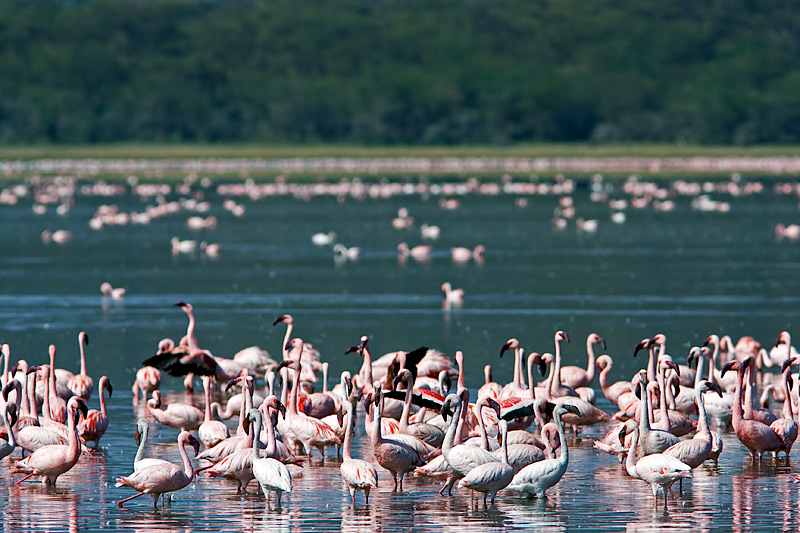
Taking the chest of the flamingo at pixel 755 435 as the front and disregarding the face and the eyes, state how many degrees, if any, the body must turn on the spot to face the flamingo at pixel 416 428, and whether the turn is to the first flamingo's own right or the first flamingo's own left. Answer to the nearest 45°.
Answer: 0° — it already faces it

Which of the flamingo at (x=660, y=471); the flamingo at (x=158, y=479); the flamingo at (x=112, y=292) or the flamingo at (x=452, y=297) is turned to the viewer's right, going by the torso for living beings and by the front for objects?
the flamingo at (x=158, y=479)

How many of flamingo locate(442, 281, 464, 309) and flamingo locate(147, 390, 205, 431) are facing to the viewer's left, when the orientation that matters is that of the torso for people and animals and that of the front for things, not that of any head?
2

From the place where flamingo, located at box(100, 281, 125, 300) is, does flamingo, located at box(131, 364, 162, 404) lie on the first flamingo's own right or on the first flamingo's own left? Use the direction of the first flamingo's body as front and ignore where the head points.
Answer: on the first flamingo's own left

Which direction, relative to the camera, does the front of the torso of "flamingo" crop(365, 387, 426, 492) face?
to the viewer's left

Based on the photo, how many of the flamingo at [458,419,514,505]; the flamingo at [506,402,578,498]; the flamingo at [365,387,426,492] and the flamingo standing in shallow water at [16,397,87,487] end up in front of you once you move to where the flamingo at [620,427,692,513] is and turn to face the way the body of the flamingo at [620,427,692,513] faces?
4

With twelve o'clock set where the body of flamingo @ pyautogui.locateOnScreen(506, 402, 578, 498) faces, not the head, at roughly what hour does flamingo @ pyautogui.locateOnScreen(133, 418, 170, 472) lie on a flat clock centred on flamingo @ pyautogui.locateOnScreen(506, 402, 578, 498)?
flamingo @ pyautogui.locateOnScreen(133, 418, 170, 472) is roughly at 6 o'clock from flamingo @ pyautogui.locateOnScreen(506, 402, 578, 498).

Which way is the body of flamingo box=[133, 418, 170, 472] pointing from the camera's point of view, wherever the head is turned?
to the viewer's left

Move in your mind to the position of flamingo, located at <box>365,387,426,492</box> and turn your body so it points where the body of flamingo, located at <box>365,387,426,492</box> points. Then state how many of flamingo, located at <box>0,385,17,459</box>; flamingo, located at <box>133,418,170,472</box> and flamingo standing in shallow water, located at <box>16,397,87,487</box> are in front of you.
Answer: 3

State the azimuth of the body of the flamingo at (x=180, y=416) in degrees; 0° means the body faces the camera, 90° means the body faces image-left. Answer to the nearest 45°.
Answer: approximately 90°

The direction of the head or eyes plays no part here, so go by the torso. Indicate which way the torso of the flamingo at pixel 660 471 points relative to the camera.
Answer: to the viewer's left

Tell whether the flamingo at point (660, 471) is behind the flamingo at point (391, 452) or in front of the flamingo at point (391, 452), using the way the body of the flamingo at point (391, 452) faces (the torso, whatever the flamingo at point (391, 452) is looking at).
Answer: behind

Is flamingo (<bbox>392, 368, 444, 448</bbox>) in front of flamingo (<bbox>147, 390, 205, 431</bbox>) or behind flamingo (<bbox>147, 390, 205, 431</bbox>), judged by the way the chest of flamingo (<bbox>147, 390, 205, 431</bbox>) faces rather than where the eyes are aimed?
behind

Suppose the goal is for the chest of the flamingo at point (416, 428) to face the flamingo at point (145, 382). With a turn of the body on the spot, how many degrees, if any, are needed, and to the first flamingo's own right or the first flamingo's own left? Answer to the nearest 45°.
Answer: approximately 45° to the first flamingo's own right
